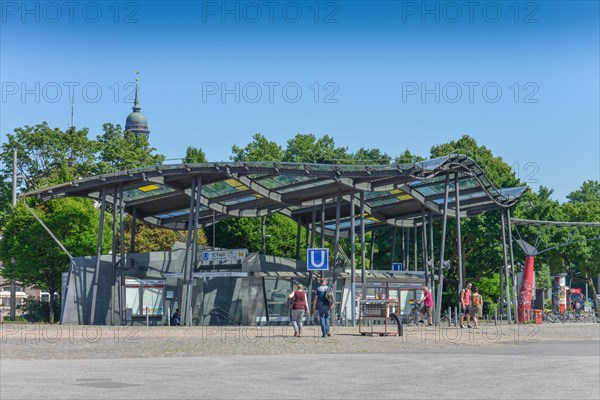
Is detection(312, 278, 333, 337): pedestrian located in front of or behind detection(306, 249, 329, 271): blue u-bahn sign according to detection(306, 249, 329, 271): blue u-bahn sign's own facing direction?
in front

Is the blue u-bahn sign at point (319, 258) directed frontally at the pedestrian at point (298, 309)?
yes

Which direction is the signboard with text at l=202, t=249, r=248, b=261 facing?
toward the camera

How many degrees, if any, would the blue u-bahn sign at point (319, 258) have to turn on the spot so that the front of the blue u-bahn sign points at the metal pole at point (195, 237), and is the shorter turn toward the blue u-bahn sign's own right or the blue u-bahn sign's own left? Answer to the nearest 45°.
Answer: approximately 135° to the blue u-bahn sign's own right

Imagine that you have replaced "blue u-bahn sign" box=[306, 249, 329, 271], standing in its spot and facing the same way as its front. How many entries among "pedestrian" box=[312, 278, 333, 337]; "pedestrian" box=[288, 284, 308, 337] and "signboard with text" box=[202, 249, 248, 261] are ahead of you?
2

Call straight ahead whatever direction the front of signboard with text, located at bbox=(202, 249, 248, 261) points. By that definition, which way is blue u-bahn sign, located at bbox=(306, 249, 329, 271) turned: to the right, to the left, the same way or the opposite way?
the same way

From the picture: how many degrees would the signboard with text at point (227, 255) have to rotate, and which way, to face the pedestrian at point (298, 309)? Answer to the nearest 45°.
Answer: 0° — it already faces them
